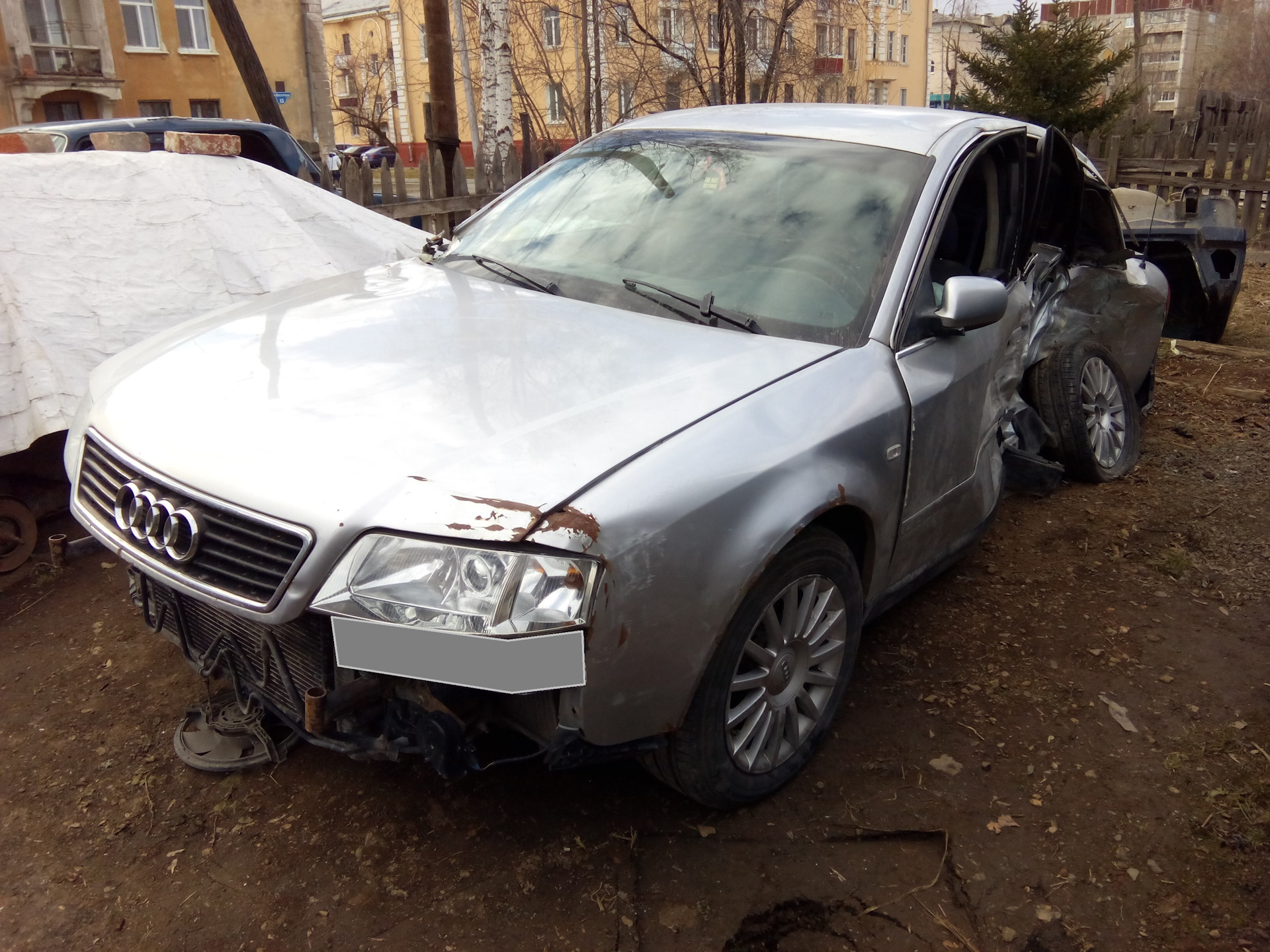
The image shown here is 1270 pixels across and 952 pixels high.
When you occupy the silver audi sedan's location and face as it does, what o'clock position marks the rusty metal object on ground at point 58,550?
The rusty metal object on ground is roughly at 2 o'clock from the silver audi sedan.

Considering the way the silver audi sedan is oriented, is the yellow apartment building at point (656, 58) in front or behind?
behind

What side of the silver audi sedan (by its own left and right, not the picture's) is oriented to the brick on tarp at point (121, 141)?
right

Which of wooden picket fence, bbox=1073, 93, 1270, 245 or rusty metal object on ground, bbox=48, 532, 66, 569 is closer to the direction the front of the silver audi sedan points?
the rusty metal object on ground

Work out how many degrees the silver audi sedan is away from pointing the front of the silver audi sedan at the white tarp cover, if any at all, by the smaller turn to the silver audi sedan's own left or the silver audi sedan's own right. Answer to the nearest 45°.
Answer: approximately 90° to the silver audi sedan's own right

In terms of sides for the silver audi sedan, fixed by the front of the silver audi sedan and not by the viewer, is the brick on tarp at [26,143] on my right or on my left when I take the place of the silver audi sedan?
on my right

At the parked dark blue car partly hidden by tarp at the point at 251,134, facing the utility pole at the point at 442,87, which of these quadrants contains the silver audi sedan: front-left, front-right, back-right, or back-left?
back-right

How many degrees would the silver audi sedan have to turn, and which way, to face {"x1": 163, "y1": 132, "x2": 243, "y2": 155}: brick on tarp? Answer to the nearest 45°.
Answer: approximately 90° to its right

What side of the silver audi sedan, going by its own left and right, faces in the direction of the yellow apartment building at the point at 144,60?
right

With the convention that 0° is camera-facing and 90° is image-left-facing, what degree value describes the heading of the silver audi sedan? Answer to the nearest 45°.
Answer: approximately 45°

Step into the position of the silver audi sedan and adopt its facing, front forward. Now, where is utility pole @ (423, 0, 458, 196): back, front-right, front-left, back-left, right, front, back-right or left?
back-right

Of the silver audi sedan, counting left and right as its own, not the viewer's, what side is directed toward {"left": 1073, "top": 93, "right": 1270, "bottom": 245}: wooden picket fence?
back

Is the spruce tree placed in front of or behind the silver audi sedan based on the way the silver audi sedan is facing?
behind
